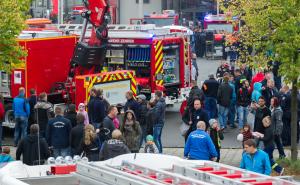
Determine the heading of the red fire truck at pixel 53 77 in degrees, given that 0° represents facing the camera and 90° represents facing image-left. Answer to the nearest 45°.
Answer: approximately 135°

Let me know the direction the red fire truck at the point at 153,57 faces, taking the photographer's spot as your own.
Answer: facing away from the viewer and to the left of the viewer

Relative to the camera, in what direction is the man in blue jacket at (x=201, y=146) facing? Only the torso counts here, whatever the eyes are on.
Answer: away from the camera

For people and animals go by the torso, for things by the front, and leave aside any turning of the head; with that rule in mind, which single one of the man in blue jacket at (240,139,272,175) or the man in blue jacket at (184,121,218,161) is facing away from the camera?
the man in blue jacket at (184,121,218,161)

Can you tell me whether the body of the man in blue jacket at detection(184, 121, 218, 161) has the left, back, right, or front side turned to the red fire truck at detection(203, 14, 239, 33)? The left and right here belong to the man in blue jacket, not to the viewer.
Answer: front

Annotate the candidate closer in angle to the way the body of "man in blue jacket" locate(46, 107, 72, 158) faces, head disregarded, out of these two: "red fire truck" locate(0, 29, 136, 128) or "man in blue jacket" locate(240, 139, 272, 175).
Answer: the red fire truck

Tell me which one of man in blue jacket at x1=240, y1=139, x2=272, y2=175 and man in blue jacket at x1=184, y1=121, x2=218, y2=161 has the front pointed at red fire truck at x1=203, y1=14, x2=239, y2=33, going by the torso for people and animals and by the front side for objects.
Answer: man in blue jacket at x1=184, y1=121, x2=218, y2=161

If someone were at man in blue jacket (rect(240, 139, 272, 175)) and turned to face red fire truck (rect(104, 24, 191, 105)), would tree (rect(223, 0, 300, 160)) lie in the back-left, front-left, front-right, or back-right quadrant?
front-right

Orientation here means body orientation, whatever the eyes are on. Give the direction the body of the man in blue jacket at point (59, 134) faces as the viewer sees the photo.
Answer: away from the camera

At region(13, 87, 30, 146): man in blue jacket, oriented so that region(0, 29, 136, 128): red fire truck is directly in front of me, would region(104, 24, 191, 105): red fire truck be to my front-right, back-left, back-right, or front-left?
front-right

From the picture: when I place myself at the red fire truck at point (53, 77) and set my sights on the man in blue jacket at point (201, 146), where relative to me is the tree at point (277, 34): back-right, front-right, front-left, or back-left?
front-left
